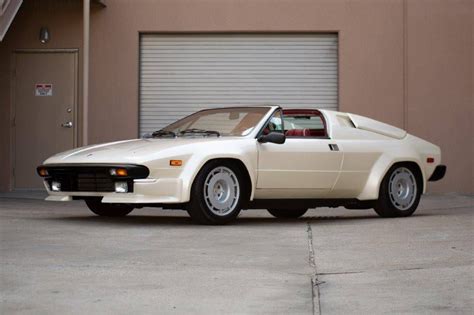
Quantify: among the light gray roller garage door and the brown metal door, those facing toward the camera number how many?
2

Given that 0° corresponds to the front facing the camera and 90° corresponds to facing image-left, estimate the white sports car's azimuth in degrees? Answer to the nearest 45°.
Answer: approximately 45°

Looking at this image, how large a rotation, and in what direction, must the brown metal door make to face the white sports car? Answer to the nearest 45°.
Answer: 0° — it already faces it

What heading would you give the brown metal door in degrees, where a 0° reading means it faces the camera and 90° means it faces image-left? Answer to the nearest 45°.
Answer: approximately 0°

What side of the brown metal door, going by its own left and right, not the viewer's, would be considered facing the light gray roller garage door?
left

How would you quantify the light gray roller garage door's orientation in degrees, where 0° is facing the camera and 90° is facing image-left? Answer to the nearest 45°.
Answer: approximately 0°

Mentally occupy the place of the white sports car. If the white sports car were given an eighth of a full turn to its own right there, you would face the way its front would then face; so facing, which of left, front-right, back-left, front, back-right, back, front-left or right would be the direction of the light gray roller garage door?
right
